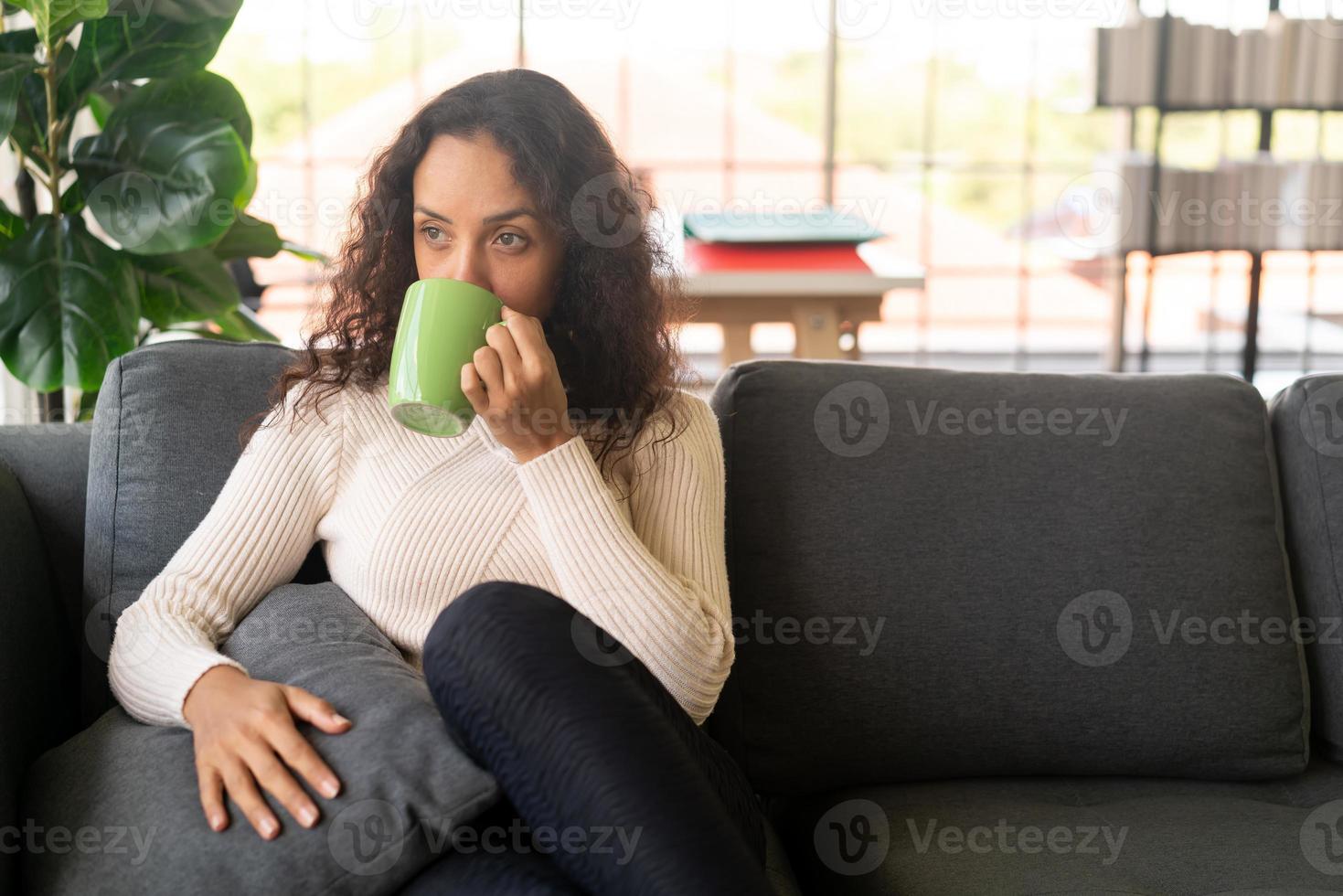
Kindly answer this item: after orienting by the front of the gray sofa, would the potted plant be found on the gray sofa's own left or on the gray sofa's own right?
on the gray sofa's own right

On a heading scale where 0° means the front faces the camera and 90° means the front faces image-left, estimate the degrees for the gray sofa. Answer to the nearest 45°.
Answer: approximately 0°

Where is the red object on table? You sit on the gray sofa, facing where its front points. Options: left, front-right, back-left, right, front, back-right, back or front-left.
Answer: back
